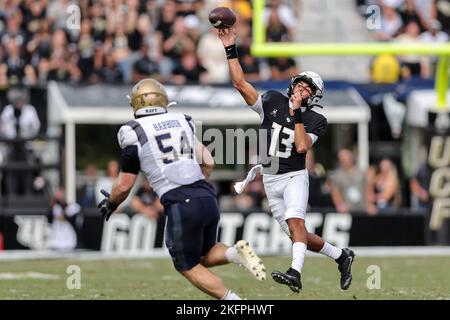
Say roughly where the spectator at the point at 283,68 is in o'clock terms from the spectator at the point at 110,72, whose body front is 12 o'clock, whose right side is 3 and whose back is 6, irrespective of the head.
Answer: the spectator at the point at 283,68 is roughly at 9 o'clock from the spectator at the point at 110,72.

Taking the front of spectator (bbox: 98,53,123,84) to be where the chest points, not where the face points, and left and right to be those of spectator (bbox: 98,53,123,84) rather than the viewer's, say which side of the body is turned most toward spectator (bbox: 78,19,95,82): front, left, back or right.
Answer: right

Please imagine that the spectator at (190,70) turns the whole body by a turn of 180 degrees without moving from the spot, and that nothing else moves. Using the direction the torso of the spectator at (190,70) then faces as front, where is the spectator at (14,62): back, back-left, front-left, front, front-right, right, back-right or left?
left

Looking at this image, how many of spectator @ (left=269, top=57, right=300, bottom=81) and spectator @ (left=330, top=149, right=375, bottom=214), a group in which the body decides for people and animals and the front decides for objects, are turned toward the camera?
2

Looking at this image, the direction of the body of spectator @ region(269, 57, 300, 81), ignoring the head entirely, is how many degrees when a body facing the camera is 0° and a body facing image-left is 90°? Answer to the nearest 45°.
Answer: approximately 0°

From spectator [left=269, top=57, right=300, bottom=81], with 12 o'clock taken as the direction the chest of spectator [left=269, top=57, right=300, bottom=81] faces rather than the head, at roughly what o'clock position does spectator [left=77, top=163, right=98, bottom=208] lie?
spectator [left=77, top=163, right=98, bottom=208] is roughly at 2 o'clock from spectator [left=269, top=57, right=300, bottom=81].

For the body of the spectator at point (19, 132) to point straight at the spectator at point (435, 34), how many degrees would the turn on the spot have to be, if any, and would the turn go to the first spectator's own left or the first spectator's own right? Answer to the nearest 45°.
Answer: approximately 90° to the first spectator's own left

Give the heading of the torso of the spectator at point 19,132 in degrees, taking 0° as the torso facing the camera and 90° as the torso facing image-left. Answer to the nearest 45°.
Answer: approximately 0°
